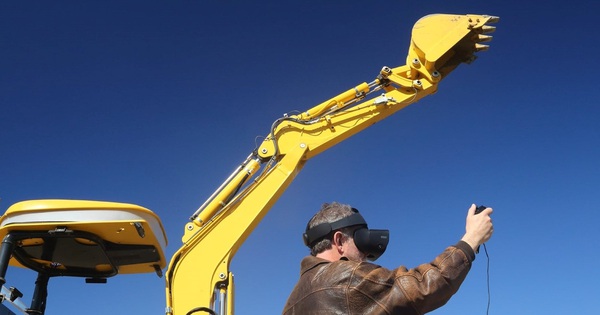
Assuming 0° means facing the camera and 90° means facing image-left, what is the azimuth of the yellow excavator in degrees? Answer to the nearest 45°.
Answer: approximately 270°

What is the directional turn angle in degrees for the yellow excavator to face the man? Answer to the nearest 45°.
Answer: approximately 45° to its right

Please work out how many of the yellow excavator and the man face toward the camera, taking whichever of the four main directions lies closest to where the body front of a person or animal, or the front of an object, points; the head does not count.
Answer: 0

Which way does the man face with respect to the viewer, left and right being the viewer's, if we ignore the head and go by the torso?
facing away from the viewer and to the right of the viewer

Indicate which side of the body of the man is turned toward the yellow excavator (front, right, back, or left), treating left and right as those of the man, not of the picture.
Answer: left
